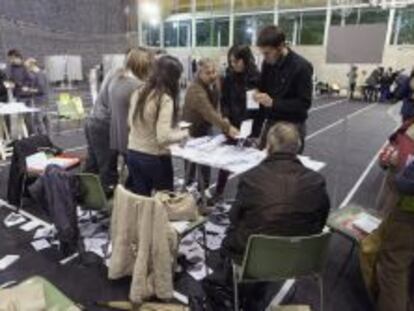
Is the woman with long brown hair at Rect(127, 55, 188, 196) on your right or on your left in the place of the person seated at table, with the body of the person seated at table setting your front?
on your left

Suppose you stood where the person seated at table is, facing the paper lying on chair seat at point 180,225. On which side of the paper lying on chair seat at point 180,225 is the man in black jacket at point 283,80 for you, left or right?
right

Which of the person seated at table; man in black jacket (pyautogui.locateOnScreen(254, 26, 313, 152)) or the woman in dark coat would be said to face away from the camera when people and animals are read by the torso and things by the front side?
the person seated at table

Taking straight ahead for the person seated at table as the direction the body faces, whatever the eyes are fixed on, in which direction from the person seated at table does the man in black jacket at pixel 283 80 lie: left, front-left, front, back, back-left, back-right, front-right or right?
front

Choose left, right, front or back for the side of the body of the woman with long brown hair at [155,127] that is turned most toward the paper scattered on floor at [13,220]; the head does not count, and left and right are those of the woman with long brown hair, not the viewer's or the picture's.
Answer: left

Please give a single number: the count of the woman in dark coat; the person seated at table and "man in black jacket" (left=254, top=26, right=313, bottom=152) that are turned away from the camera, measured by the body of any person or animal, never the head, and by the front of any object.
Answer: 1

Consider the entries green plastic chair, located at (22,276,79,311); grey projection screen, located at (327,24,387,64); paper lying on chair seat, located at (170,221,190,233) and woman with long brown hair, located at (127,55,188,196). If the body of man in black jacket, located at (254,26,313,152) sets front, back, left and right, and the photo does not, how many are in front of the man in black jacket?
3

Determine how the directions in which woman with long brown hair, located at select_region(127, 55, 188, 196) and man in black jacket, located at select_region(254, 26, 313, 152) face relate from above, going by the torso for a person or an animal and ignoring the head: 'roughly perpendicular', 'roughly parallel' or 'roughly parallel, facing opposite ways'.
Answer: roughly parallel, facing opposite ways

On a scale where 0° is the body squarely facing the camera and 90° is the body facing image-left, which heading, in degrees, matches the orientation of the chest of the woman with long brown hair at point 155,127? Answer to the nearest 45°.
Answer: approximately 225°

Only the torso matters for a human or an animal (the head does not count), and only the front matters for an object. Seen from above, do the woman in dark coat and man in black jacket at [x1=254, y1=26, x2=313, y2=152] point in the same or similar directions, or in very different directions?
same or similar directions

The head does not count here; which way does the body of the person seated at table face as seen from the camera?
away from the camera

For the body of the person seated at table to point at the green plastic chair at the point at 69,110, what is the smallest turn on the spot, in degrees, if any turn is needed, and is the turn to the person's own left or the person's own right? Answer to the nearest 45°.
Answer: approximately 45° to the person's own left

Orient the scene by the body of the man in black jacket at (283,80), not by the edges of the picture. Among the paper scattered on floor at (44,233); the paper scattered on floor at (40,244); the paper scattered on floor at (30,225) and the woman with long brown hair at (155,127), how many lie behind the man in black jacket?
0

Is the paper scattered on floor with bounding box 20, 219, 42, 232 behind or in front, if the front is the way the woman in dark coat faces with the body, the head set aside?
in front

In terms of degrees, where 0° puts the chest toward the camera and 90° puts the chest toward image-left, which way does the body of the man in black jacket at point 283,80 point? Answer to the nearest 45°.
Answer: approximately 45°

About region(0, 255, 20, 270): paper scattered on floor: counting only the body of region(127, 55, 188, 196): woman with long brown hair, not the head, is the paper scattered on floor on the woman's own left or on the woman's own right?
on the woman's own left

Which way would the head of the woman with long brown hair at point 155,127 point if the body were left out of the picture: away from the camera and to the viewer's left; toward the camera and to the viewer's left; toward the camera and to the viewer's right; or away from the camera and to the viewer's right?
away from the camera and to the viewer's right

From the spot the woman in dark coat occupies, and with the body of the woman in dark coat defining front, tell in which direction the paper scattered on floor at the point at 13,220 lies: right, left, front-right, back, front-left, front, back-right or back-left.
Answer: front-right

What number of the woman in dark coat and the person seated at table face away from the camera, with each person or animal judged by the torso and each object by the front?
1

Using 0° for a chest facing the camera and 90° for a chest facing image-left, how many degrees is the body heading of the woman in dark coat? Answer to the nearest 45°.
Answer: approximately 45°

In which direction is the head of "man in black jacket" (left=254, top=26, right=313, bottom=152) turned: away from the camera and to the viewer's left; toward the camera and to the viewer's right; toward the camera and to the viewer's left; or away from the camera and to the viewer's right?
toward the camera and to the viewer's left
